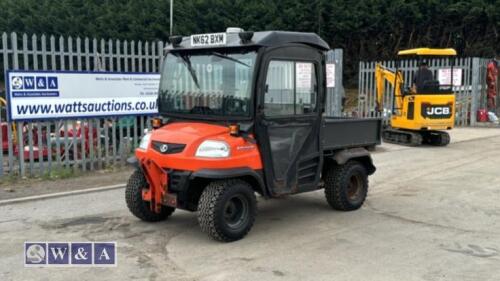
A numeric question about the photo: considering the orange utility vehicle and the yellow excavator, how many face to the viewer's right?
0

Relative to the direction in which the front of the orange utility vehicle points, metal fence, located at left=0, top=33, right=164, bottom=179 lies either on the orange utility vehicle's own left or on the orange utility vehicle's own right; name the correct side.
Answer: on the orange utility vehicle's own right

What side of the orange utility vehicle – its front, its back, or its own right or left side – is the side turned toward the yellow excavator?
back

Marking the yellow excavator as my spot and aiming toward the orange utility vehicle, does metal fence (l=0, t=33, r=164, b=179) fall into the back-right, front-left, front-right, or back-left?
front-right

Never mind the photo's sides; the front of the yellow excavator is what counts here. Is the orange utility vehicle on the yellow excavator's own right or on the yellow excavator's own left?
on the yellow excavator's own left

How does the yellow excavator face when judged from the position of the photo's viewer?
facing away from the viewer and to the left of the viewer

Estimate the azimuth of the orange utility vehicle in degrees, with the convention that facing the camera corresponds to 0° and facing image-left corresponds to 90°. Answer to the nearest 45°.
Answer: approximately 45°

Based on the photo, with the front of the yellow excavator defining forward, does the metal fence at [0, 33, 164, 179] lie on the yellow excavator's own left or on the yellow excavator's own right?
on the yellow excavator's own left
